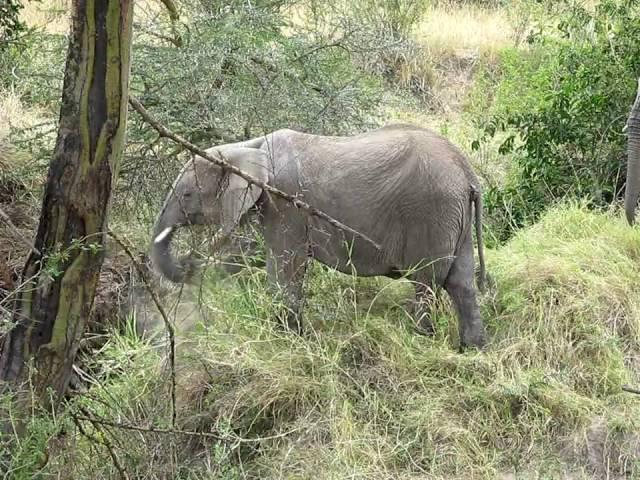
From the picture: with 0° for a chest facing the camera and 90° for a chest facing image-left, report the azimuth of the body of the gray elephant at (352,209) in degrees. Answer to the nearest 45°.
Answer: approximately 90°

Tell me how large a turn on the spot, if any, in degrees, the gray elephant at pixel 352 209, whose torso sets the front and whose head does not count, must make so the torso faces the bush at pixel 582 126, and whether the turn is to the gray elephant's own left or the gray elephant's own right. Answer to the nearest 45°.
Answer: approximately 135° to the gray elephant's own right

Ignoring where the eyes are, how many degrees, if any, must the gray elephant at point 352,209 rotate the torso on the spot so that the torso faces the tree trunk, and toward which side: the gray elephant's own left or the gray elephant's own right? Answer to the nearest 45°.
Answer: approximately 45° to the gray elephant's own left

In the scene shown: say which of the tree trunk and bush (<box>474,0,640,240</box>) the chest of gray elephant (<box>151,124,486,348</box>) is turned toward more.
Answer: the tree trunk
